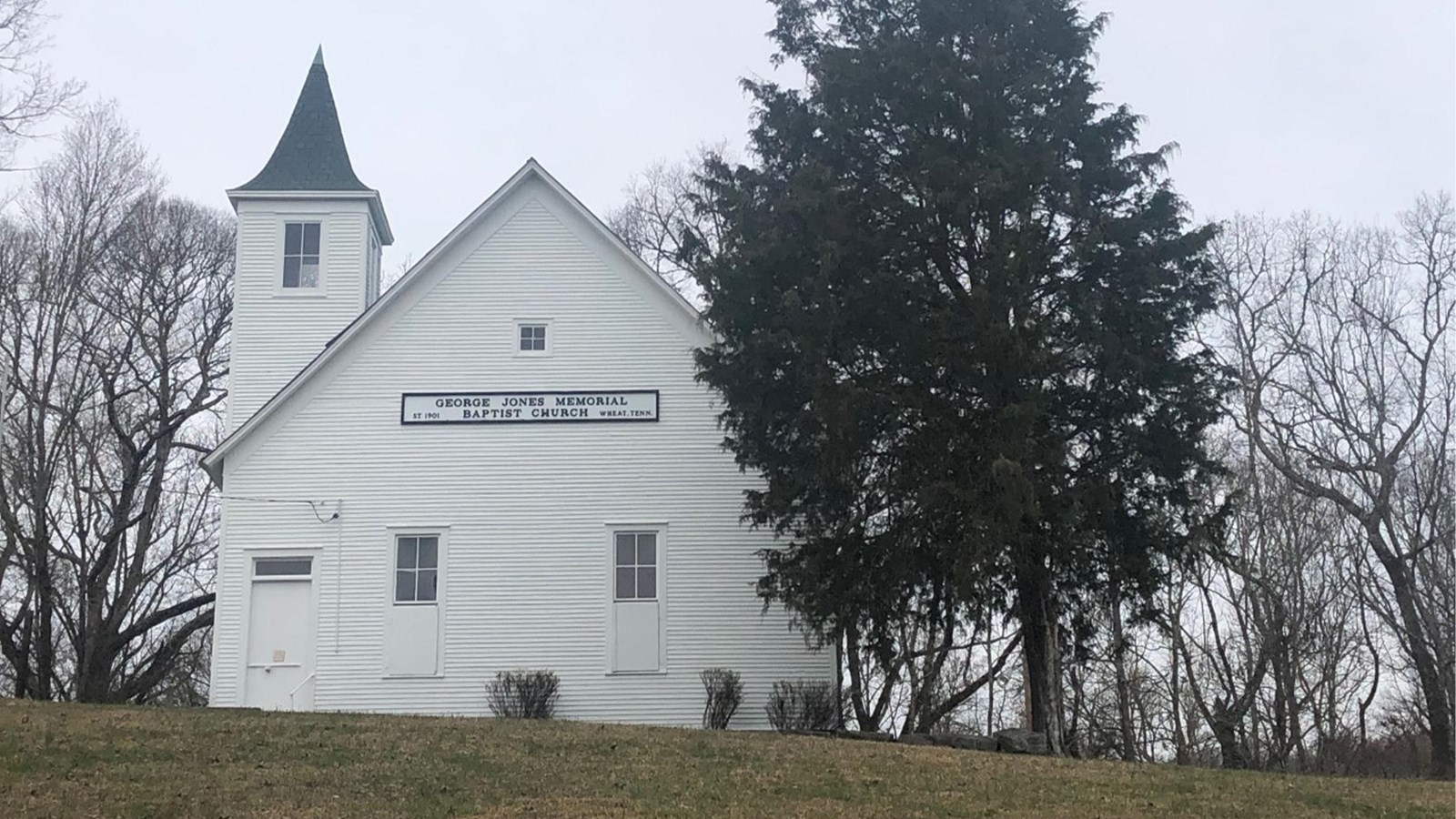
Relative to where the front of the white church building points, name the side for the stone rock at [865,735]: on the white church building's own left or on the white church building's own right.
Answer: on the white church building's own left

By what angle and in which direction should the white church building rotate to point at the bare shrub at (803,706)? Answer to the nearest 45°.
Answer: approximately 90° to its left

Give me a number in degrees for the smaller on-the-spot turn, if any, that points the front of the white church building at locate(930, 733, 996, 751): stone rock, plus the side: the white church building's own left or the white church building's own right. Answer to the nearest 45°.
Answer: approximately 45° to the white church building's own left

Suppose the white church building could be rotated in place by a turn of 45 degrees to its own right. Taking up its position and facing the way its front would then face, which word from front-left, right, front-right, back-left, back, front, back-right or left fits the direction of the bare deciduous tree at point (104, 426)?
right

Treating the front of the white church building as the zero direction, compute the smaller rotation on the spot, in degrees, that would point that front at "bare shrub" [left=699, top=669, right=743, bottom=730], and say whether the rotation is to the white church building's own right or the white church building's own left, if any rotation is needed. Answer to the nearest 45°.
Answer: approximately 90° to the white church building's own left

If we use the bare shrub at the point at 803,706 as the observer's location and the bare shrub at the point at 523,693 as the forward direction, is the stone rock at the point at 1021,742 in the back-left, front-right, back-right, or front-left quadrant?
back-left

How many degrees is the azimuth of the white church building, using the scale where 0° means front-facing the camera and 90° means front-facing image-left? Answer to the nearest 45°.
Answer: approximately 0°
